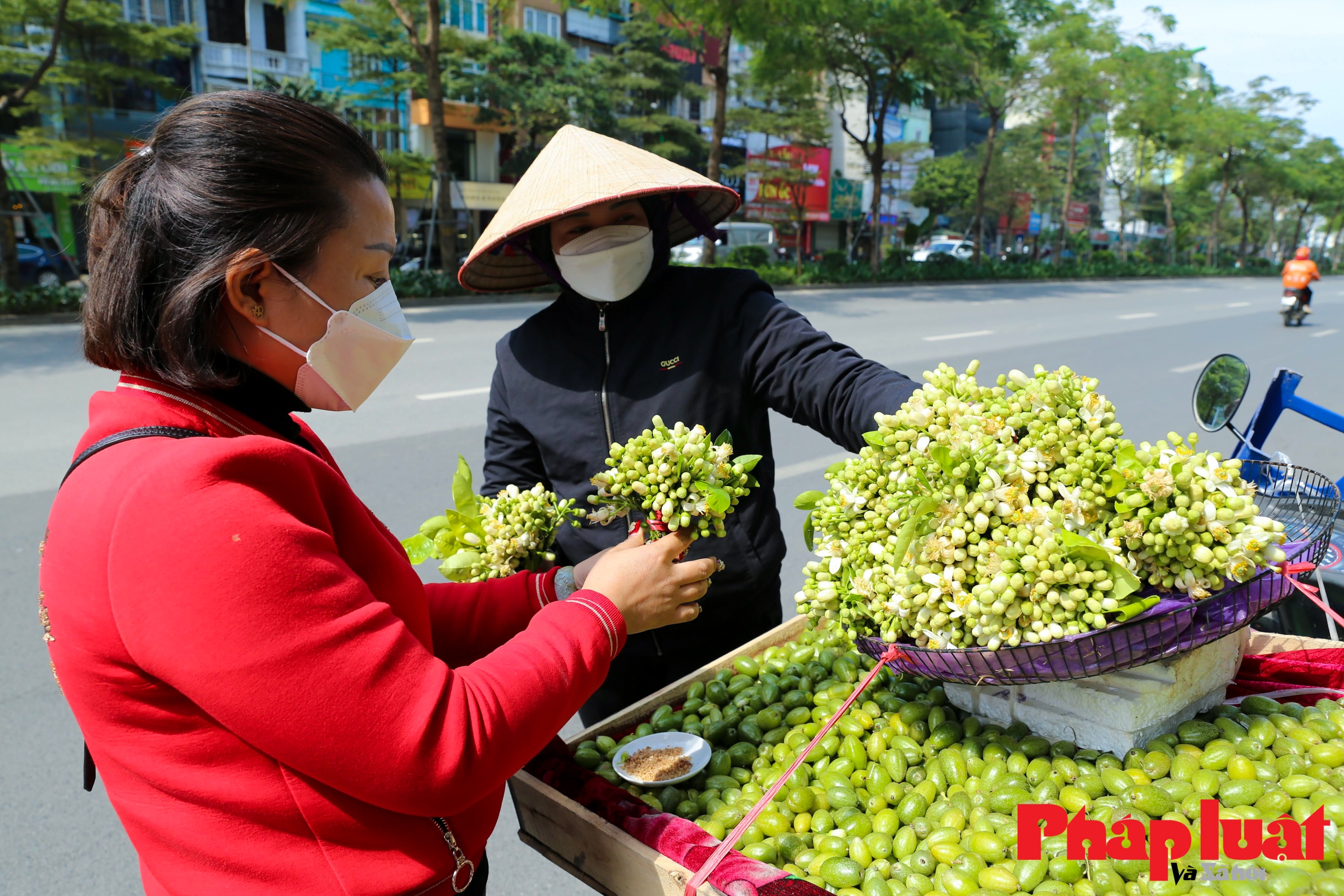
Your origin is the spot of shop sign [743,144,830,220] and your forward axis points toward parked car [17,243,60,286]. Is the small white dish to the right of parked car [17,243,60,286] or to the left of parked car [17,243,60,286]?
left

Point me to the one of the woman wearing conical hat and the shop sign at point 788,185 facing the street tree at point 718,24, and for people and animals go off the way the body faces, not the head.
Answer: the shop sign

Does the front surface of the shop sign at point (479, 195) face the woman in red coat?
yes

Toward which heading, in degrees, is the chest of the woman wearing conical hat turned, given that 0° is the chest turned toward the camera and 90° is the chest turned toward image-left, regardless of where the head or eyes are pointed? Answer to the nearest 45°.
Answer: approximately 0°

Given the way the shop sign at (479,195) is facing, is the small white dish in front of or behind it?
in front

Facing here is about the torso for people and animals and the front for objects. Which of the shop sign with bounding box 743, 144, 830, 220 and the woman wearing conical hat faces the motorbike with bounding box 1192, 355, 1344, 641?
the shop sign

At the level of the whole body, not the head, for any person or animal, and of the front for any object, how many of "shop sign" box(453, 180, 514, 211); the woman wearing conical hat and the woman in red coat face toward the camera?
2

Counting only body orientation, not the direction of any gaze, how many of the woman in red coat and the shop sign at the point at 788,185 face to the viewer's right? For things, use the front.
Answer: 1

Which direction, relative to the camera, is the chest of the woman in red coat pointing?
to the viewer's right

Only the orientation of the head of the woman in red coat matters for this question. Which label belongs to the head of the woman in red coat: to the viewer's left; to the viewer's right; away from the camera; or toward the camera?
to the viewer's right

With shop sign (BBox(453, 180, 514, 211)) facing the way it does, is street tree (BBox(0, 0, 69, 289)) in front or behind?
in front

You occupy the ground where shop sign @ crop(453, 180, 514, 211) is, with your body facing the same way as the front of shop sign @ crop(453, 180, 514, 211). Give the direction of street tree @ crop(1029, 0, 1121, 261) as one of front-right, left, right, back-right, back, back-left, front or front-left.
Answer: left
